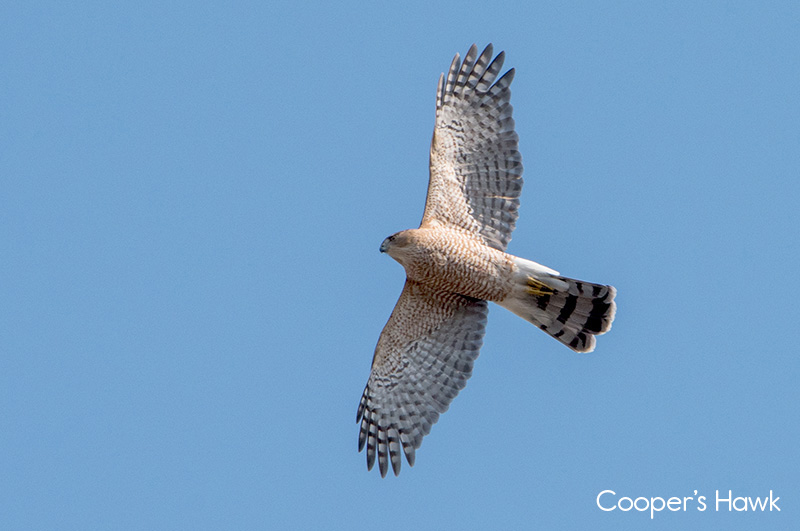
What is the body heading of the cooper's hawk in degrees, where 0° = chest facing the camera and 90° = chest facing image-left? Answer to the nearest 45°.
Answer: approximately 90°
